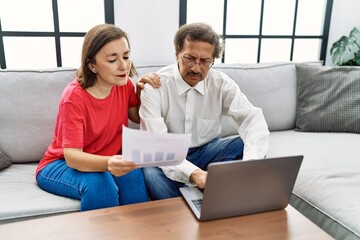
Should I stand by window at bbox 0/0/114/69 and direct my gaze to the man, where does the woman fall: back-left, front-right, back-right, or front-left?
front-right

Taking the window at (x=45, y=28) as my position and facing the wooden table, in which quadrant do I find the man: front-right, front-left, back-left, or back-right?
front-left

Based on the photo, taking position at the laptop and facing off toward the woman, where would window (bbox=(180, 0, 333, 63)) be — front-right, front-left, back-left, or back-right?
front-right

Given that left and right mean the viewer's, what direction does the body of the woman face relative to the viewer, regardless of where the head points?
facing the viewer and to the right of the viewer

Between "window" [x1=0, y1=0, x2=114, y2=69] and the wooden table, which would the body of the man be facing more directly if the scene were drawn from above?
the wooden table

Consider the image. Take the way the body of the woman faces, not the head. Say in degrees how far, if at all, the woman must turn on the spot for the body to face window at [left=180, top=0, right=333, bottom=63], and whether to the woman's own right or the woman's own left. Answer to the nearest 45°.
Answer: approximately 90° to the woman's own left

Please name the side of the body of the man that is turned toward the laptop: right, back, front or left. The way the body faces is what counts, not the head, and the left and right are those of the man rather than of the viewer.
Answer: front

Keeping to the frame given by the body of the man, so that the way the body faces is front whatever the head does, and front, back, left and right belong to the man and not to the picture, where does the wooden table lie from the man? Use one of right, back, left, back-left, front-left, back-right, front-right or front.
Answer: front

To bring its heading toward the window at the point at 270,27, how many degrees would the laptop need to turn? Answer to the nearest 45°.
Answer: approximately 45° to its right

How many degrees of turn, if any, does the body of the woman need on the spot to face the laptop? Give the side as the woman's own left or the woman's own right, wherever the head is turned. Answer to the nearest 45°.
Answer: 0° — they already face it

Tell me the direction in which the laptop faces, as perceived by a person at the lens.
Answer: facing away from the viewer and to the left of the viewer

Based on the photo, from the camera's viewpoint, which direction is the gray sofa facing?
toward the camera

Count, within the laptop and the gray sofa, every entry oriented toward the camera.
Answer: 1
